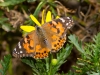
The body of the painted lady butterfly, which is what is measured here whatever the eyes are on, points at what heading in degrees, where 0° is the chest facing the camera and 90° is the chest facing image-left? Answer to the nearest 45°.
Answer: approximately 135°
